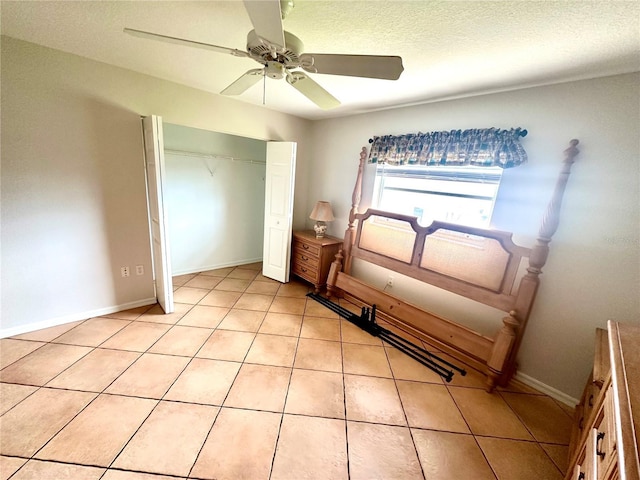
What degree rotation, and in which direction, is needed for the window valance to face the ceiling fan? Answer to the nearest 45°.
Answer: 0° — it already faces it

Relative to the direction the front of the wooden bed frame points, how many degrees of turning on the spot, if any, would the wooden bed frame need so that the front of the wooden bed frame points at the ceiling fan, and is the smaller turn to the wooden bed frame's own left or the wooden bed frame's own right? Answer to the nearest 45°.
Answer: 0° — it already faces it

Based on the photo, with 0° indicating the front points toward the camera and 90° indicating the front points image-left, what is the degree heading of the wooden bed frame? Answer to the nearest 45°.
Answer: approximately 45°

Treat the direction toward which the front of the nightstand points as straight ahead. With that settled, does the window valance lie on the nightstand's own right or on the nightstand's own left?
on the nightstand's own left

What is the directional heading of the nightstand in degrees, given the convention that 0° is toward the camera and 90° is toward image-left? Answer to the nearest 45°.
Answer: approximately 45°

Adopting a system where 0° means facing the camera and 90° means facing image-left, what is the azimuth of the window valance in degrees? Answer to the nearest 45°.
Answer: approximately 45°

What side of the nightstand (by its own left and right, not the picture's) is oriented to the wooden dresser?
left

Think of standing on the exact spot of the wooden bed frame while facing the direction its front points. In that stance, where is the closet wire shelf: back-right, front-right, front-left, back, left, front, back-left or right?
front-right

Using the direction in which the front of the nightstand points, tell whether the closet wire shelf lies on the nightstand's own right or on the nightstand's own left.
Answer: on the nightstand's own right

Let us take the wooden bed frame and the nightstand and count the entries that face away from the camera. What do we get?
0

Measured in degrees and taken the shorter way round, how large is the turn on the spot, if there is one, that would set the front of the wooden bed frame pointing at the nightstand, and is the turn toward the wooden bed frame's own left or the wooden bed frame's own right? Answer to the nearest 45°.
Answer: approximately 45° to the wooden bed frame's own right
